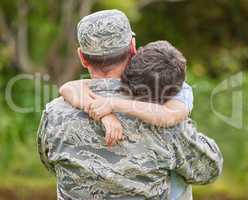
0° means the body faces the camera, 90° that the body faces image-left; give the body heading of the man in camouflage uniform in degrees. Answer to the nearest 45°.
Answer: approximately 180°

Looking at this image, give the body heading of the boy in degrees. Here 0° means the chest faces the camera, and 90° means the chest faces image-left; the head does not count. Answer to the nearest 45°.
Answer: approximately 45°
